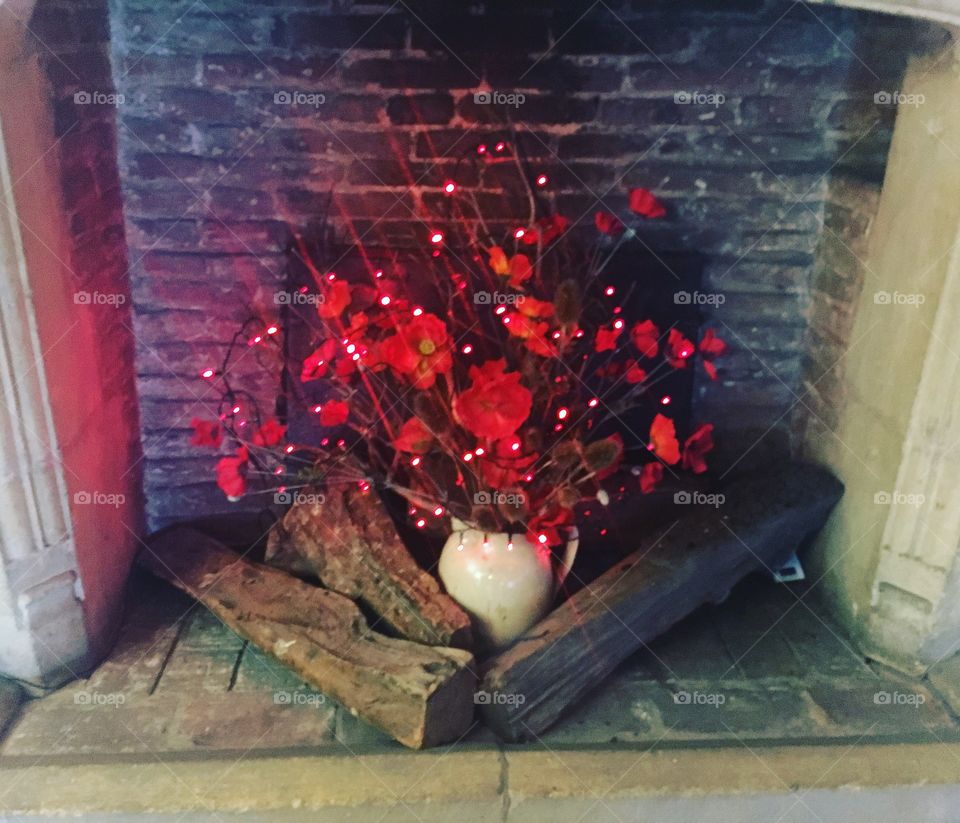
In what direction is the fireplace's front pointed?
toward the camera
